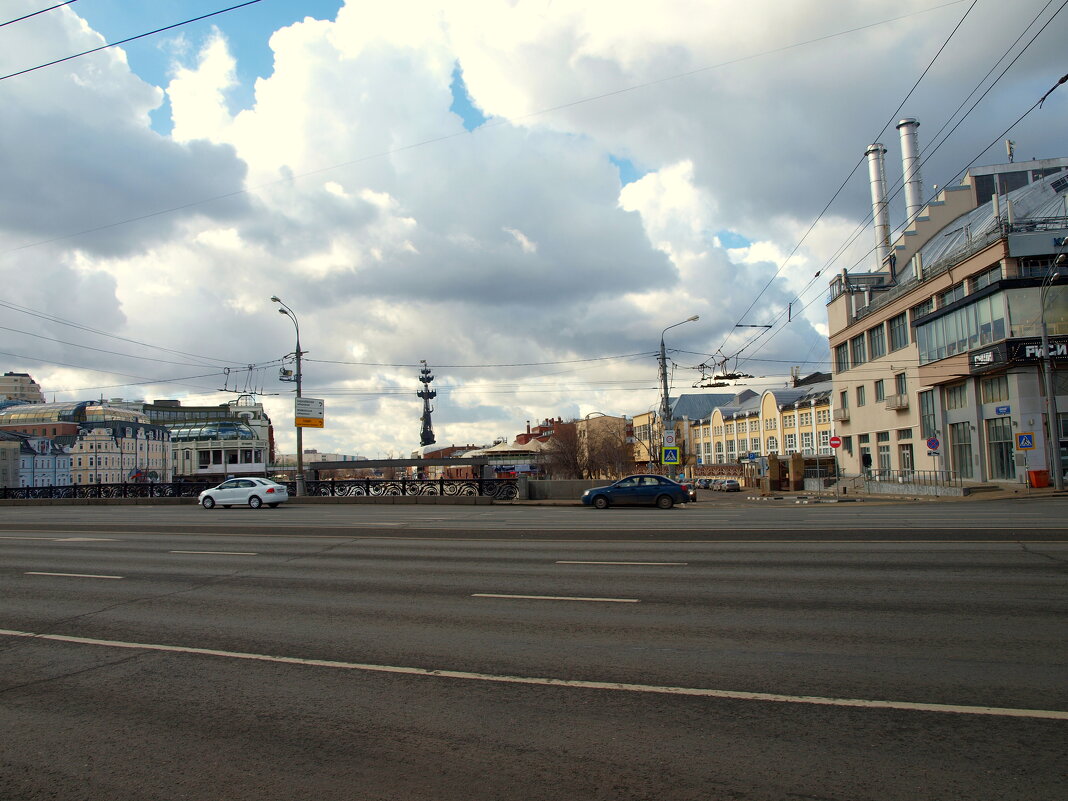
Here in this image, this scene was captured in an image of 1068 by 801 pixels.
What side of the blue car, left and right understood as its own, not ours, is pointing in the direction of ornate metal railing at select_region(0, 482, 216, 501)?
front

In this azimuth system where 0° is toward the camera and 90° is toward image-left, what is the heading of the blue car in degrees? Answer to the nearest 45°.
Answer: approximately 90°

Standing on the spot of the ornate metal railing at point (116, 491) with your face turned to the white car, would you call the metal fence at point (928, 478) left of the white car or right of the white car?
left

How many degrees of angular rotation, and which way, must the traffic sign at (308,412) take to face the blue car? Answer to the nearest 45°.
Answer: approximately 45° to its left

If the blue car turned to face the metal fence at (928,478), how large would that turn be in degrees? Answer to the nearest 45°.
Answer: approximately 135° to its right

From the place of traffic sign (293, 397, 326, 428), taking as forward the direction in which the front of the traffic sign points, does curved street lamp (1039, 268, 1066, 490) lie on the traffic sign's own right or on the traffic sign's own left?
on the traffic sign's own left

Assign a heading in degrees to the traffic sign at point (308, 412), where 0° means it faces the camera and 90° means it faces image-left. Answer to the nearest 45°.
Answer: approximately 0°
